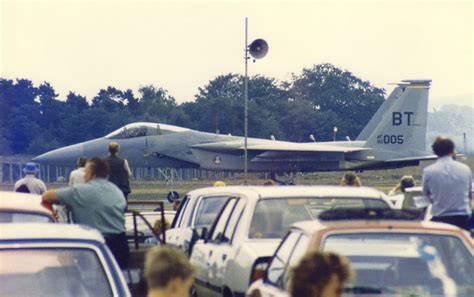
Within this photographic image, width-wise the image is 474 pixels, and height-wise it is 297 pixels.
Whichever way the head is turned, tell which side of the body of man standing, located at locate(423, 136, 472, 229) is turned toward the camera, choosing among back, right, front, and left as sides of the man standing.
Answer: back

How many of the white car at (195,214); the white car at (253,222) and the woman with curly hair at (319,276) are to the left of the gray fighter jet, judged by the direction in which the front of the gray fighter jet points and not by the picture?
3

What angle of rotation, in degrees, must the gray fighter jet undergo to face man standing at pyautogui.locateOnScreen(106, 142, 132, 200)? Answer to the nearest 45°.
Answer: approximately 90° to its left

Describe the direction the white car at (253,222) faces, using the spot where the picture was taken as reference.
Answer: facing away from the viewer and to the left of the viewer

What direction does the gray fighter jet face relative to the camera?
to the viewer's left

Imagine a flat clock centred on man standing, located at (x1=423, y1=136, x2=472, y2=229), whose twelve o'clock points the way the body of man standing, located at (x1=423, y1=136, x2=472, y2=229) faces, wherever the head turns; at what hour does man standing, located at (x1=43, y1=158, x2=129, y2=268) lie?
man standing, located at (x1=43, y1=158, x2=129, y2=268) is roughly at 8 o'clock from man standing, located at (x1=423, y1=136, x2=472, y2=229).

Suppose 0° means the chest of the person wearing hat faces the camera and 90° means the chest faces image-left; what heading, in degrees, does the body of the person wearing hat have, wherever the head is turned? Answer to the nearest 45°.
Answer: approximately 180°

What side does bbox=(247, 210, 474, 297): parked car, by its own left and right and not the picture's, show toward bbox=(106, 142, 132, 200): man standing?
front

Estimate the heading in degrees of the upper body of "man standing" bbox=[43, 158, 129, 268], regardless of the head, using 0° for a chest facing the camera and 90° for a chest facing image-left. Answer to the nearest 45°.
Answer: approximately 135°

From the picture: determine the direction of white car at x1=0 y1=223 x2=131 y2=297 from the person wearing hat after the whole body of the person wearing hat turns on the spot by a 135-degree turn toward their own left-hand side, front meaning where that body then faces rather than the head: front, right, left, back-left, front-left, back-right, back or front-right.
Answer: front-left

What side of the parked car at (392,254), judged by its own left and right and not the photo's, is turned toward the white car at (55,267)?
left

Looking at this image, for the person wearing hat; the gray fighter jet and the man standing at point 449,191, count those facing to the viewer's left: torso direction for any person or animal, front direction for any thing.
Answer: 1

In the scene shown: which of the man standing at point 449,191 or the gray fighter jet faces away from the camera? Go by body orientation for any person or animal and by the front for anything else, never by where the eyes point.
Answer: the man standing
